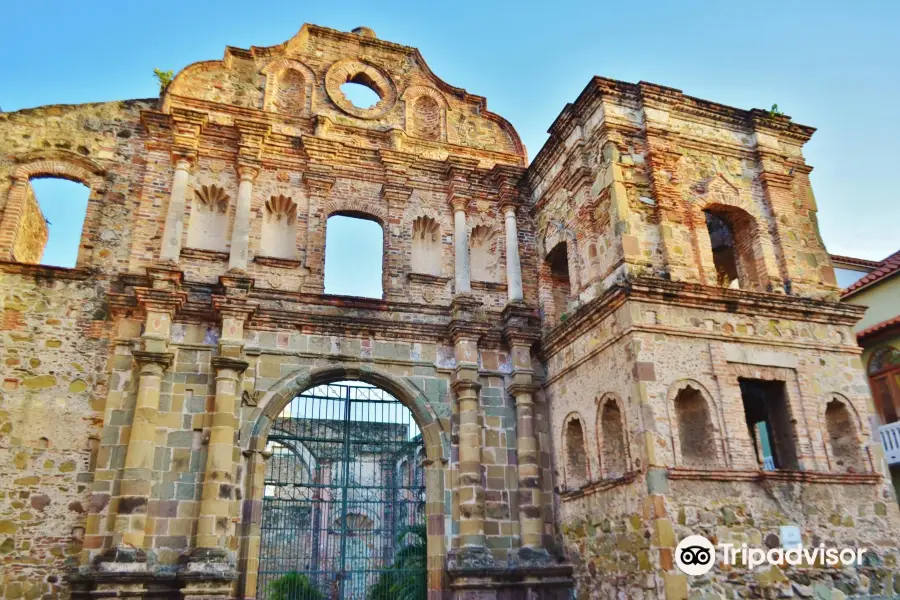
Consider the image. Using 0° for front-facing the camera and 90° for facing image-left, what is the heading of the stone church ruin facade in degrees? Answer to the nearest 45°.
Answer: approximately 0°
